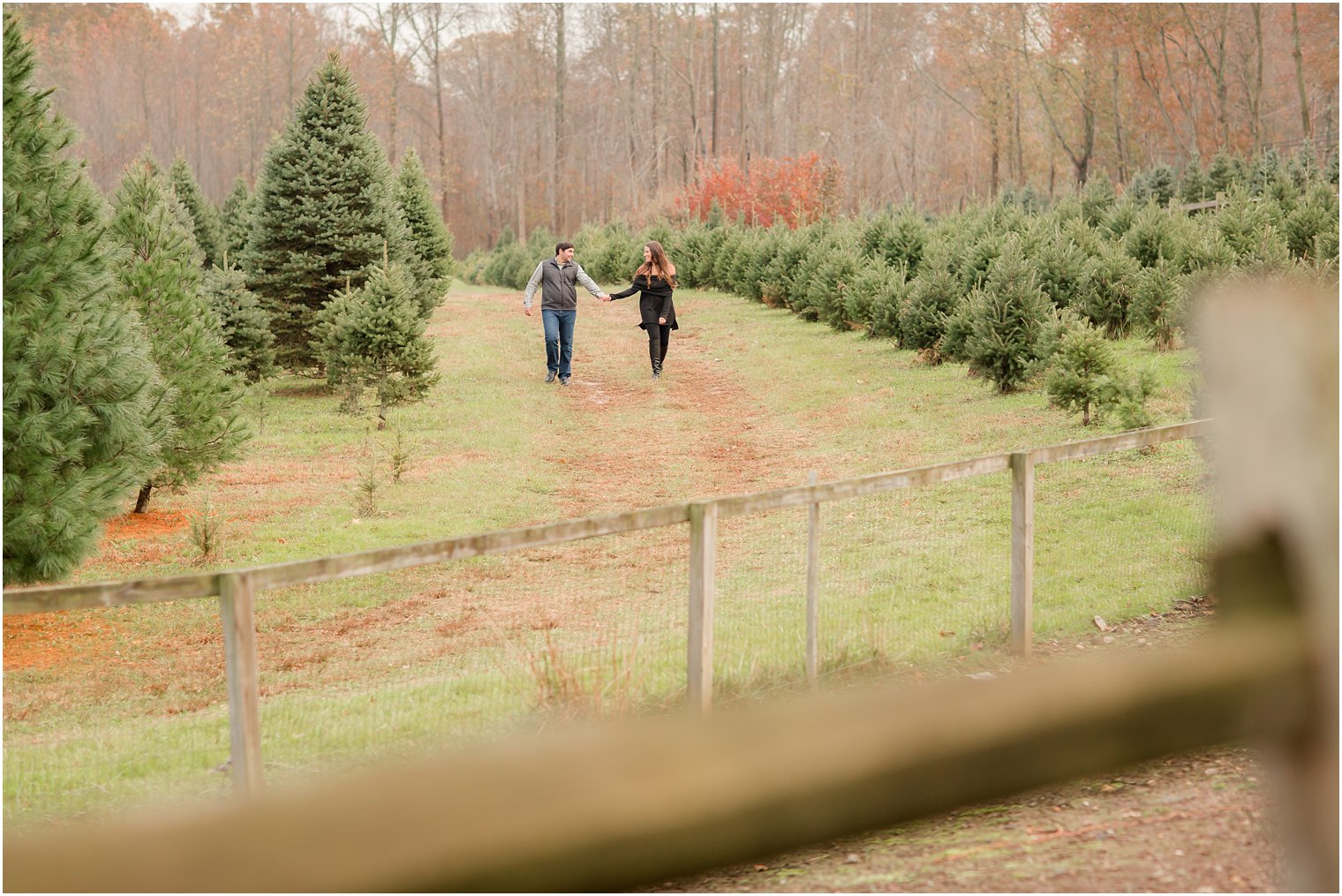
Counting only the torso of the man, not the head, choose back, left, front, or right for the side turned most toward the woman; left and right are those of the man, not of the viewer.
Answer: left

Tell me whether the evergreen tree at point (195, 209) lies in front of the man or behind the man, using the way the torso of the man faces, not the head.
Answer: behind

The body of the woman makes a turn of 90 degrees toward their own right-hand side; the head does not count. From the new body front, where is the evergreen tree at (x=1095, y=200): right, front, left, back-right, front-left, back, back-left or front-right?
back-right

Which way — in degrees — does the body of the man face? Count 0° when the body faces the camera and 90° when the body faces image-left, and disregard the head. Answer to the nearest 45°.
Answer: approximately 0°

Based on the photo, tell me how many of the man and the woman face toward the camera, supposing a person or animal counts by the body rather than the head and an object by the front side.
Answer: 2

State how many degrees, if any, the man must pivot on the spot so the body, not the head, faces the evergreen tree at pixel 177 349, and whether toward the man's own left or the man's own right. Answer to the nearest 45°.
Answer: approximately 45° to the man's own right

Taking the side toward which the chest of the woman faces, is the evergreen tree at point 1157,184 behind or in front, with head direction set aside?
behind

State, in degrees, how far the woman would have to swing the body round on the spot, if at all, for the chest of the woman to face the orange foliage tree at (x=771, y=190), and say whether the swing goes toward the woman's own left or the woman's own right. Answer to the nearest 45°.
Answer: approximately 180°
